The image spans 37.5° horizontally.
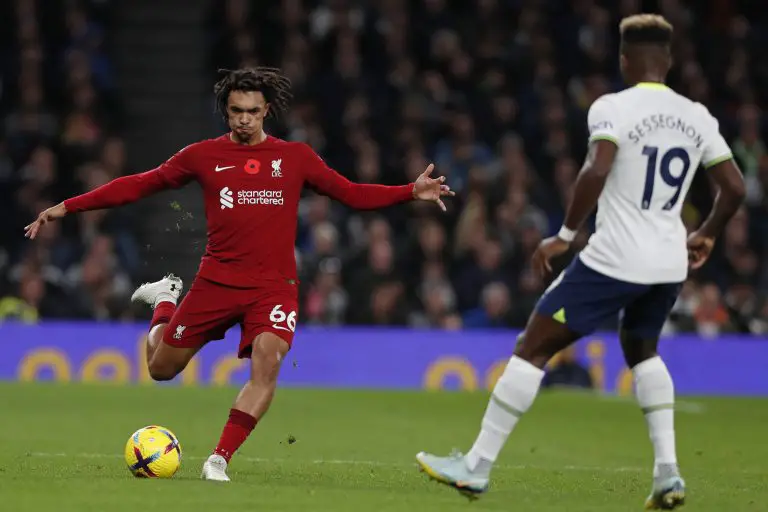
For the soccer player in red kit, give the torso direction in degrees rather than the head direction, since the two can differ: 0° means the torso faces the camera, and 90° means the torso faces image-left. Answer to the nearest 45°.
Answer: approximately 0°

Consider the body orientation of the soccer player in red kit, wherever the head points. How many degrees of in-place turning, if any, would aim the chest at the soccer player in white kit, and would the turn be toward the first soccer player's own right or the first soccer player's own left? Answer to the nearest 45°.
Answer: approximately 45° to the first soccer player's own left
